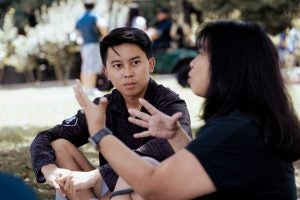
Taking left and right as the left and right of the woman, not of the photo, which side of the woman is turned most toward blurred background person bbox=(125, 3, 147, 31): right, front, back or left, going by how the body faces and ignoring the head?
right

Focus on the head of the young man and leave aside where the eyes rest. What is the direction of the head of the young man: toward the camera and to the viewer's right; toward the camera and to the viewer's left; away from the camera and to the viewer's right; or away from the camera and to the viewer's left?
toward the camera and to the viewer's right

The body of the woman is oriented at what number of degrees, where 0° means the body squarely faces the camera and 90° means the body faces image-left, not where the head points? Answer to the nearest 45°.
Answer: approximately 90°

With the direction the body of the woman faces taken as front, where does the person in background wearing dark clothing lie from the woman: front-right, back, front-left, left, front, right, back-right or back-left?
right

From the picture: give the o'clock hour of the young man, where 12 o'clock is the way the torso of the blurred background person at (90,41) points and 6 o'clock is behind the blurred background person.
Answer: The young man is roughly at 6 o'clock from the blurred background person.

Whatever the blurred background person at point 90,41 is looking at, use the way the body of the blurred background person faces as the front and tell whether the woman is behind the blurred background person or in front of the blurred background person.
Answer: behind

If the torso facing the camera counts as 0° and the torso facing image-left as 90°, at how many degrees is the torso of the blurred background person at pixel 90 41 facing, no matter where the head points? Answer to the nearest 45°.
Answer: approximately 180°

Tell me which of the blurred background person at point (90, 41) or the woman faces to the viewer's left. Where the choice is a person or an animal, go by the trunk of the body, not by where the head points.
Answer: the woman

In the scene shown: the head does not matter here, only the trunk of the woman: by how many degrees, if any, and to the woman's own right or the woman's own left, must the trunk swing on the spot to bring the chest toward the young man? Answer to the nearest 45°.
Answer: approximately 45° to the woman's own right

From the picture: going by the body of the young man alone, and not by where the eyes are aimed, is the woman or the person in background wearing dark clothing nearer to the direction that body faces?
the woman

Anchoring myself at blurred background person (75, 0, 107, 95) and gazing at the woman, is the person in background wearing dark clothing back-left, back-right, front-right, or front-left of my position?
back-left

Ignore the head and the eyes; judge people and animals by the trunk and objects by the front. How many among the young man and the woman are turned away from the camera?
0

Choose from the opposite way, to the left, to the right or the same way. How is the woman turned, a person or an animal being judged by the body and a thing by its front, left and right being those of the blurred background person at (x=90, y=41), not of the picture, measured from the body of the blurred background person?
to the left
